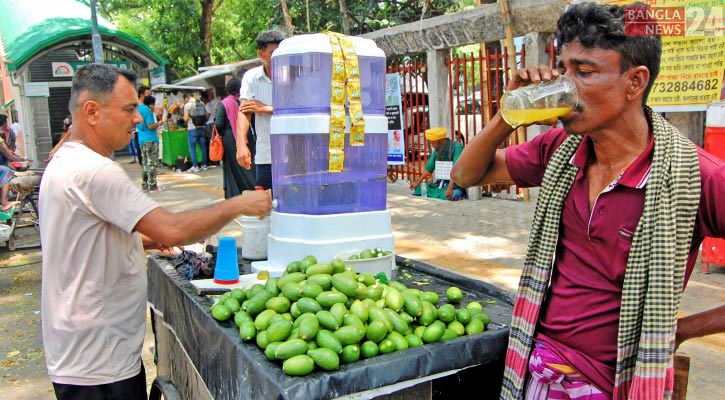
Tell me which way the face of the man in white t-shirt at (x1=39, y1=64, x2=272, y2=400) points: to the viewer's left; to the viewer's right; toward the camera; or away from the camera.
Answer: to the viewer's right

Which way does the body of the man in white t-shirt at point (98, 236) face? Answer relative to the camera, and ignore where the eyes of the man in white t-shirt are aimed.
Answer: to the viewer's right

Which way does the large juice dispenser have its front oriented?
to the viewer's left

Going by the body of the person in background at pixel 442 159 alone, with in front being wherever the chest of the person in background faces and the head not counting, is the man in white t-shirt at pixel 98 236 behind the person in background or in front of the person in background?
in front

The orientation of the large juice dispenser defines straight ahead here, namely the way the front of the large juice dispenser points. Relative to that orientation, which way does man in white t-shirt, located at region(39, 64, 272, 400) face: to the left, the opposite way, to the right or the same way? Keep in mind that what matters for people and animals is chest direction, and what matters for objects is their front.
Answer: the opposite way

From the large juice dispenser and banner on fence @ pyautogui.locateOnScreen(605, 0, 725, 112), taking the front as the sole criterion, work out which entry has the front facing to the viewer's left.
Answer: the large juice dispenser

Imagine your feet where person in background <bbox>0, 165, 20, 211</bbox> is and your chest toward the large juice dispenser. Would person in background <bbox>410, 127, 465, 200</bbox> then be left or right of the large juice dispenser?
left
